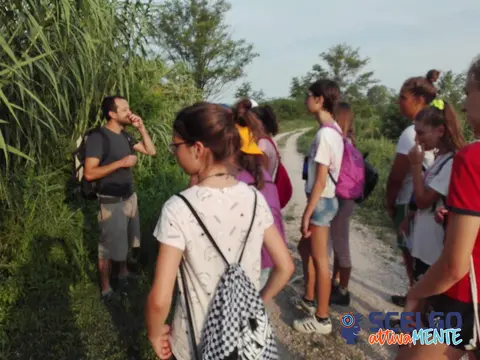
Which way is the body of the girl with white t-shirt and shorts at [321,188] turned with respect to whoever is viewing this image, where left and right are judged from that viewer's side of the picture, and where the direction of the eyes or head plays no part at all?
facing to the left of the viewer

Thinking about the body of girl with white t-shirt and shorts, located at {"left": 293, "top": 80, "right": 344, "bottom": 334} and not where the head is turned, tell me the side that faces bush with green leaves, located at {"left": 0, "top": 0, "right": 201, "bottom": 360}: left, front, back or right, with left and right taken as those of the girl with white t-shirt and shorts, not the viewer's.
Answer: front

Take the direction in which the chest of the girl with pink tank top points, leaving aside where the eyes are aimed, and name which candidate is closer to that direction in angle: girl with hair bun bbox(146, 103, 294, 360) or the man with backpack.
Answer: the man with backpack

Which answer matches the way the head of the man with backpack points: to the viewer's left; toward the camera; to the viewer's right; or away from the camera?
to the viewer's right

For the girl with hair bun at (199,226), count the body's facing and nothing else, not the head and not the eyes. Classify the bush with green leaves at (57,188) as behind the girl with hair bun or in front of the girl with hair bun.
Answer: in front

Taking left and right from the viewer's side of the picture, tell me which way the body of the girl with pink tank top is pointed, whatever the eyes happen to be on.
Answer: facing away from the viewer and to the left of the viewer

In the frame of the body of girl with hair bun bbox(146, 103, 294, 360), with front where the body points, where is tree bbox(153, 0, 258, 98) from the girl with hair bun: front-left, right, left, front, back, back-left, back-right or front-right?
front-right

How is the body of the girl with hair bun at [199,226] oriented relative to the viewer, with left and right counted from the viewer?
facing away from the viewer and to the left of the viewer

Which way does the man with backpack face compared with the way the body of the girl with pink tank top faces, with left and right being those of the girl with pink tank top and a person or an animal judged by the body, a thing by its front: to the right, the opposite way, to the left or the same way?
the opposite way

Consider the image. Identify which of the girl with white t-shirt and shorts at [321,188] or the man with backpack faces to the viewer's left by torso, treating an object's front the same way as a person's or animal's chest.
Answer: the girl with white t-shirt and shorts

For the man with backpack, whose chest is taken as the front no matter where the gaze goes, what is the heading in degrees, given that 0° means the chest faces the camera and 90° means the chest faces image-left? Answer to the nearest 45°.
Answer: approximately 315°

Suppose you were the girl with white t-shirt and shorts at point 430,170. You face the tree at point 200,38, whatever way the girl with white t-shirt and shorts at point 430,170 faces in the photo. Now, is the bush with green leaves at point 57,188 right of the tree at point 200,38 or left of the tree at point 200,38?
left

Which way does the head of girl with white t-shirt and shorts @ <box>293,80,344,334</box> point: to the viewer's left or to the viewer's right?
to the viewer's left

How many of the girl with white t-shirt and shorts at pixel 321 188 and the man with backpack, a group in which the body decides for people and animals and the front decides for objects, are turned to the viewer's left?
1
